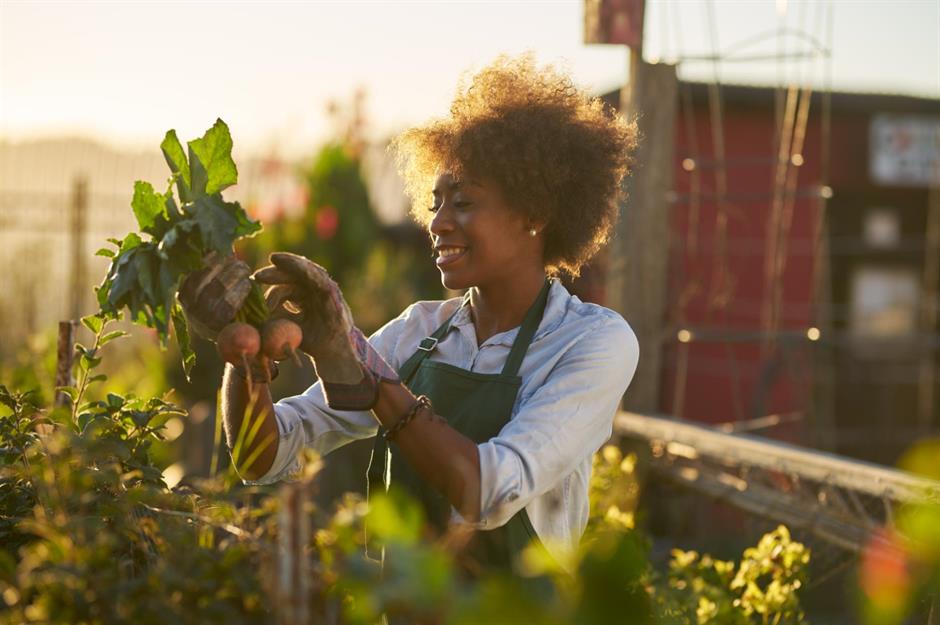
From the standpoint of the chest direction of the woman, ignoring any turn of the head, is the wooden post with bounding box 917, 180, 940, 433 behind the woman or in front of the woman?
behind

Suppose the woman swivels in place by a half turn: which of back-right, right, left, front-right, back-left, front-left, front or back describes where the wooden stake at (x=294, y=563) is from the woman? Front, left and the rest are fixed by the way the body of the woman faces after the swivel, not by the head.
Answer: back-right

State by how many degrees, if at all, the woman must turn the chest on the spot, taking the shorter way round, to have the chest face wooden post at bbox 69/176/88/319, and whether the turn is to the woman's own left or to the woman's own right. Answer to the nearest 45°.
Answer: approximately 135° to the woman's own right

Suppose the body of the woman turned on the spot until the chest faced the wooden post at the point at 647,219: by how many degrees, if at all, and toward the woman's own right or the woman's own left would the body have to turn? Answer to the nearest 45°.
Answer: approximately 135° to the woman's own right

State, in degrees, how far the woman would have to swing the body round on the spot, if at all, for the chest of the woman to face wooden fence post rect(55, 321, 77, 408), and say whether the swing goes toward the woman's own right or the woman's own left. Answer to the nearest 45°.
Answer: approximately 45° to the woman's own right

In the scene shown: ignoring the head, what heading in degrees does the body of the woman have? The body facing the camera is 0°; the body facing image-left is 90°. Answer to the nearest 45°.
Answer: approximately 45°

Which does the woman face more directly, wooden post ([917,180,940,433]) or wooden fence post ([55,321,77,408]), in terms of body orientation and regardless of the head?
the wooden fence post
